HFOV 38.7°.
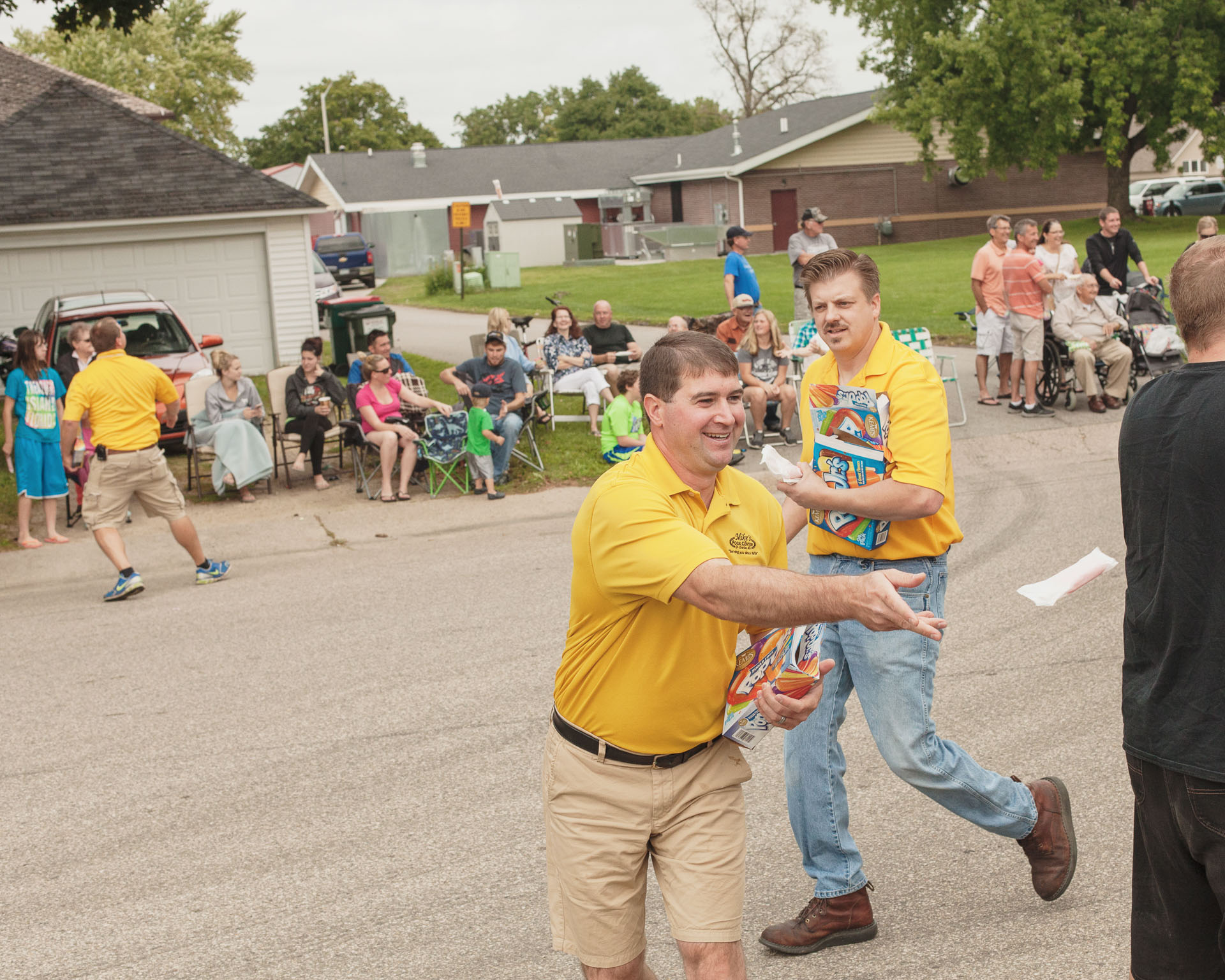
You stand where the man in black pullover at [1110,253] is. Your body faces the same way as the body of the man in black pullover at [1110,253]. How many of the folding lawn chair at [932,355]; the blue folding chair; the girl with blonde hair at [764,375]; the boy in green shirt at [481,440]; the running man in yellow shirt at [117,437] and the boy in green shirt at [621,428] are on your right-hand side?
6

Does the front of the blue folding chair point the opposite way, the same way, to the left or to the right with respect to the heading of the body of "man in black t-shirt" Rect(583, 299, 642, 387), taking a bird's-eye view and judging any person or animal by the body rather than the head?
the same way

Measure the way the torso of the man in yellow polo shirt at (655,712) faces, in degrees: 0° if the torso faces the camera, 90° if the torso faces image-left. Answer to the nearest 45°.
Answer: approximately 315°

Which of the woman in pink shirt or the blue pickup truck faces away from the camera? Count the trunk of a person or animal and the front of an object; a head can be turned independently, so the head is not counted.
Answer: the blue pickup truck

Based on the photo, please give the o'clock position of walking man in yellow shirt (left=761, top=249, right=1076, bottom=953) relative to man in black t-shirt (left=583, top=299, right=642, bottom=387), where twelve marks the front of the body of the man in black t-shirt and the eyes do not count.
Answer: The walking man in yellow shirt is roughly at 12 o'clock from the man in black t-shirt.

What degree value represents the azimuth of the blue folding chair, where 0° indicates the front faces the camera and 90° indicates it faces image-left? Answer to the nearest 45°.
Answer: approximately 0°

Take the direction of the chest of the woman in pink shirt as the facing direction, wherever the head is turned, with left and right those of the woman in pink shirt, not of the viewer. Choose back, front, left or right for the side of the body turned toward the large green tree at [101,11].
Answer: back

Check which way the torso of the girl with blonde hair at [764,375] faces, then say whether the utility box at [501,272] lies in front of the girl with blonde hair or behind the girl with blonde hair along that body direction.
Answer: behind

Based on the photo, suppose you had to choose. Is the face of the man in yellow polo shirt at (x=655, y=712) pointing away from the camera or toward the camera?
toward the camera

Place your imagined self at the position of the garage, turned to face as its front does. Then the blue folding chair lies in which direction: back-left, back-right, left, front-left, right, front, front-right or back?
front

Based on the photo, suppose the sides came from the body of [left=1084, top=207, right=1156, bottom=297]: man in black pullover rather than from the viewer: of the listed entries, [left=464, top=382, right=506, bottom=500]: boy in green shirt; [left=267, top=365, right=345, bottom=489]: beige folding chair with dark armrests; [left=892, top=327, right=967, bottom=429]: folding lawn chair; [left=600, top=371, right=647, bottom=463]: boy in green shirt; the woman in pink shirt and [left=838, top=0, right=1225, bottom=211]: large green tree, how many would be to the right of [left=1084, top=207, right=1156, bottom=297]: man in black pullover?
5

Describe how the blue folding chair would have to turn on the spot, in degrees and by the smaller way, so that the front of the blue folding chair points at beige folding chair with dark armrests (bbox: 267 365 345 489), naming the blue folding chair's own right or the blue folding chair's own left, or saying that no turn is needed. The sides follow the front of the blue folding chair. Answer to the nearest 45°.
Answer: approximately 135° to the blue folding chair's own right

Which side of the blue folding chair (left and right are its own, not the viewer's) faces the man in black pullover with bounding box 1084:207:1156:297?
left

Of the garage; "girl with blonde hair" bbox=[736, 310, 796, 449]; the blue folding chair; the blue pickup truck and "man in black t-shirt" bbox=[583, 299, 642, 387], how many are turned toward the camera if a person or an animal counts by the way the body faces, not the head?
4

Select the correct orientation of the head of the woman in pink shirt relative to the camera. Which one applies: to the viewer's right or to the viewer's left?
to the viewer's right

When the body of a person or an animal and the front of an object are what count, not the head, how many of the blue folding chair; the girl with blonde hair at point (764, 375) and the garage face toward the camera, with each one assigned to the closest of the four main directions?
3

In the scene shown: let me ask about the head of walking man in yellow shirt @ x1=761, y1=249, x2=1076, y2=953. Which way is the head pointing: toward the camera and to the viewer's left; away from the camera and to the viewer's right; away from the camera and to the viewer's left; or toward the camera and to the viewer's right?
toward the camera and to the viewer's left
